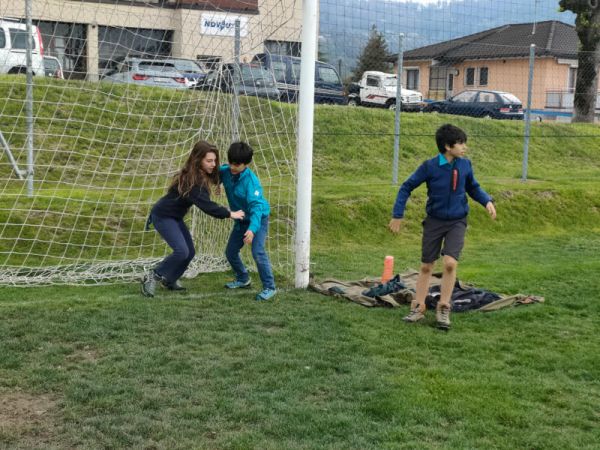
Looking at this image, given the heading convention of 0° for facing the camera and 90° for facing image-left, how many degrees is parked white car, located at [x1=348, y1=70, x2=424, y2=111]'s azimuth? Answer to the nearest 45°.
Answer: approximately 315°

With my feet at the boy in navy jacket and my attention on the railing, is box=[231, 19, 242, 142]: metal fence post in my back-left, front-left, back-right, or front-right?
front-left

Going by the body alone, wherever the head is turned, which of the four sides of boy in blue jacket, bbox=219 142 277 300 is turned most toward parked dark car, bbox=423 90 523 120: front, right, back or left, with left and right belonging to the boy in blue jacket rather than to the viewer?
back

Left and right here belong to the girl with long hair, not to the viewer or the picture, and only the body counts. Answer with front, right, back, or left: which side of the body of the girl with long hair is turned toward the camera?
right

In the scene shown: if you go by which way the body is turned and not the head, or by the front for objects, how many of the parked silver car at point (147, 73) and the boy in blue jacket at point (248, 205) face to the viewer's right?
0

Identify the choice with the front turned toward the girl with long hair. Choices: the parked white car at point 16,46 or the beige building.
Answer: the beige building

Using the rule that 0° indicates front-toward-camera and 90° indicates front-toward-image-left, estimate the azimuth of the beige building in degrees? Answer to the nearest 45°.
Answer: approximately 0°

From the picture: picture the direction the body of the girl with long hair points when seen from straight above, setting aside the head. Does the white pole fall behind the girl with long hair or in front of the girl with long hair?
in front

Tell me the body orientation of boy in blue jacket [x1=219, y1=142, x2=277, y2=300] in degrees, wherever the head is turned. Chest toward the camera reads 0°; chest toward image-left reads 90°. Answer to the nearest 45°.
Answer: approximately 45°

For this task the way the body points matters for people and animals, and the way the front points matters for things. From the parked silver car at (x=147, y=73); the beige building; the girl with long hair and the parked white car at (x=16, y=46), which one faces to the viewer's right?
the girl with long hair

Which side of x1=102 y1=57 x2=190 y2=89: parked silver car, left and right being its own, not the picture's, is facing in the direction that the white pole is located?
back

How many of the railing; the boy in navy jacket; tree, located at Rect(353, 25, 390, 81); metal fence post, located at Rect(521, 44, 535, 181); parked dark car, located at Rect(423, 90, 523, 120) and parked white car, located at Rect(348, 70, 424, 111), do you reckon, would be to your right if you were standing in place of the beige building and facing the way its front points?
0
